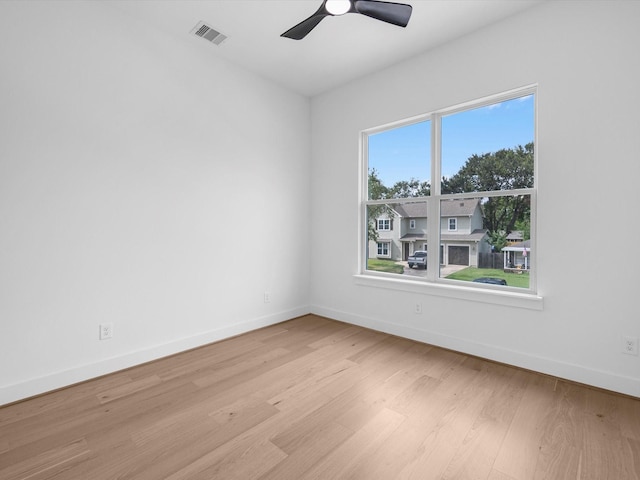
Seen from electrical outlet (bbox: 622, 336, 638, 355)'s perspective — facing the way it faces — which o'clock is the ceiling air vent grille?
The ceiling air vent grille is roughly at 2 o'clock from the electrical outlet.

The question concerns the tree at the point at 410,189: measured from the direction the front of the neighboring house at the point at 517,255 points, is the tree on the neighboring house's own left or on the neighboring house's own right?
on the neighboring house's own right

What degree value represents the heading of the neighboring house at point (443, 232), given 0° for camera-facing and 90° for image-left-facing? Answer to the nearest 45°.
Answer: approximately 0°
